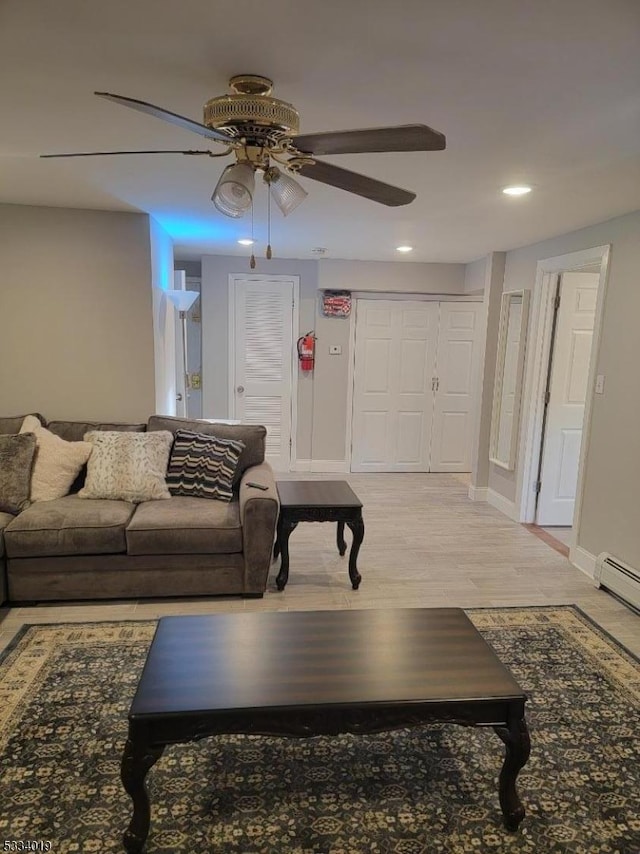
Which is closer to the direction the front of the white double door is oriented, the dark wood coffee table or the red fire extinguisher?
the dark wood coffee table

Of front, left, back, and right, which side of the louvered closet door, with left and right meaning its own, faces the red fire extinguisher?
left

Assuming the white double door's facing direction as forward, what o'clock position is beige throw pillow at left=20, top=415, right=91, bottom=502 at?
The beige throw pillow is roughly at 1 o'clock from the white double door.

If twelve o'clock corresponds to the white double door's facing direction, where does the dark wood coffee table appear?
The dark wood coffee table is roughly at 12 o'clock from the white double door.

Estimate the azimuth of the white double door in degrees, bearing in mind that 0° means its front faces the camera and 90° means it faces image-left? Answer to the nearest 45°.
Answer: approximately 0°

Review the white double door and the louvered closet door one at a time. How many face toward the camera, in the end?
2

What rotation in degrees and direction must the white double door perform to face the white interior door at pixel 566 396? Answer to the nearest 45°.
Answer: approximately 45° to its left

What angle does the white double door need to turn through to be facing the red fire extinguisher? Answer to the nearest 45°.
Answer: approximately 90° to its right
